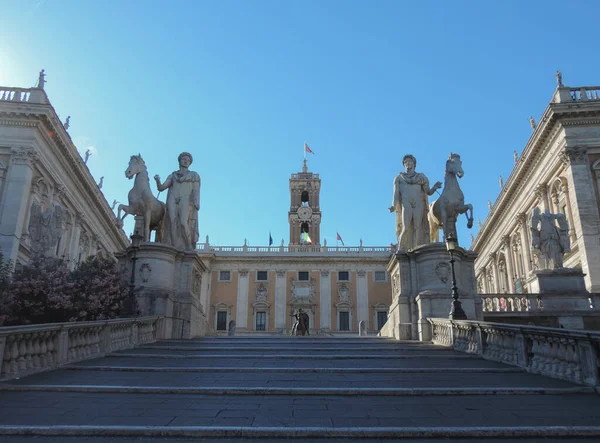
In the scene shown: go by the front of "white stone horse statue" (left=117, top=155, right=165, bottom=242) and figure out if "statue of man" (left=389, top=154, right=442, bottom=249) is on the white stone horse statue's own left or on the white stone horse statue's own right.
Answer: on the white stone horse statue's own left

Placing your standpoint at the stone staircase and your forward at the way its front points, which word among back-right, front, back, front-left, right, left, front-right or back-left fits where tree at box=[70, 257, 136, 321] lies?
back-right

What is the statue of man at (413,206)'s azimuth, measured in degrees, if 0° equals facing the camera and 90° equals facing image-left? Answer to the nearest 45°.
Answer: approximately 0°

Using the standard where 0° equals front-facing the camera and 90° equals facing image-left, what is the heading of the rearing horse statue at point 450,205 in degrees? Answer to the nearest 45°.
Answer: approximately 315°

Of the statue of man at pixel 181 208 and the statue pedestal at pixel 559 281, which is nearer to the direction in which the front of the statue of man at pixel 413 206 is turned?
the statue of man

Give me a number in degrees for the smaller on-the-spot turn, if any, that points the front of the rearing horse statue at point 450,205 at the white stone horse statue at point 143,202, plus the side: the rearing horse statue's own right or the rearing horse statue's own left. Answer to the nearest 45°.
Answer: approximately 135° to the rearing horse statue's own right

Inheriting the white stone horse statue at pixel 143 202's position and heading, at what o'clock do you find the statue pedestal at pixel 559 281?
The statue pedestal is roughly at 8 o'clock from the white stone horse statue.

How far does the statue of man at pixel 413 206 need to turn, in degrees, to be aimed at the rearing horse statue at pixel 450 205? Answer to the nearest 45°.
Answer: approximately 90° to its left

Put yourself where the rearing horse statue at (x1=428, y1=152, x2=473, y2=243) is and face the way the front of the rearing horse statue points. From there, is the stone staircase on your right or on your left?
on your right
